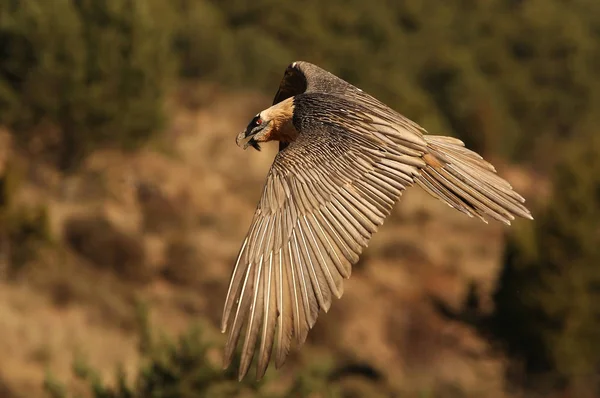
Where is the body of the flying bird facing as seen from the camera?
to the viewer's left
